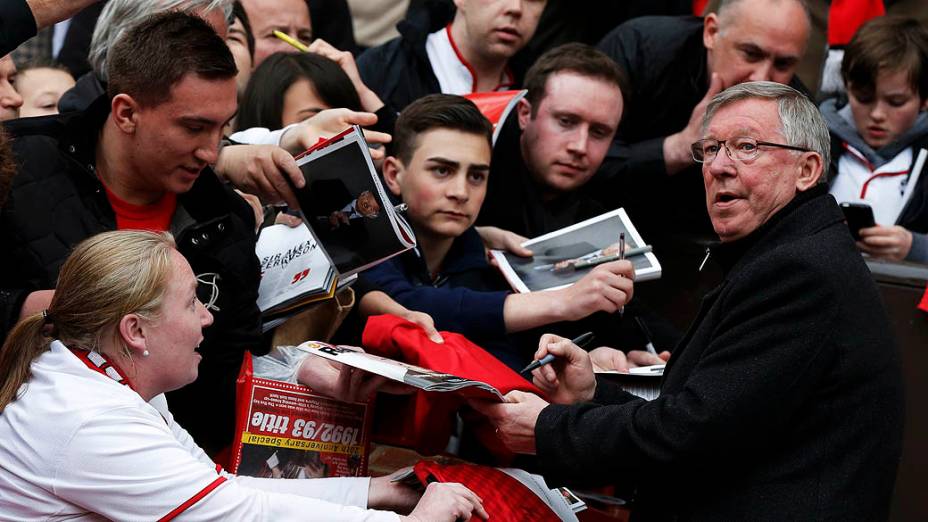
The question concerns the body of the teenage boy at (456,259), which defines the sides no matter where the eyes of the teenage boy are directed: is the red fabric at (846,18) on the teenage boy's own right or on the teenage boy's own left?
on the teenage boy's own left

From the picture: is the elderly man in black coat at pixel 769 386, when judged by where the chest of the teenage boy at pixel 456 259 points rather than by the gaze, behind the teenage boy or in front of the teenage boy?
in front

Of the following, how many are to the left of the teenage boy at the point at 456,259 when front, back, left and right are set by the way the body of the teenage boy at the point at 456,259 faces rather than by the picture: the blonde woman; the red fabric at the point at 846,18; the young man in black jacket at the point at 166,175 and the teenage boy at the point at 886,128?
2

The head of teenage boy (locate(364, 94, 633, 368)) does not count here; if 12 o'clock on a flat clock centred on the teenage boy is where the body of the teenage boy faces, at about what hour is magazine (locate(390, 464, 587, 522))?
The magazine is roughly at 1 o'clock from the teenage boy.

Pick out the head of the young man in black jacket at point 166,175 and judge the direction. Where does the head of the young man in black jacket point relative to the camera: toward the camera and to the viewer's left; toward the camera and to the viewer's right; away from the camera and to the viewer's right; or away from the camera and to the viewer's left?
toward the camera and to the viewer's right

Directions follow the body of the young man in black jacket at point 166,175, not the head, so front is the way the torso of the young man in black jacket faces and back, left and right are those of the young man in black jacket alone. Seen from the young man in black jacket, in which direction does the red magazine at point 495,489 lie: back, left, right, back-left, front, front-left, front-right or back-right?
front

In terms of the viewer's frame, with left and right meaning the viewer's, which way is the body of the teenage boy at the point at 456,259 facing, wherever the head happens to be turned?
facing the viewer and to the right of the viewer

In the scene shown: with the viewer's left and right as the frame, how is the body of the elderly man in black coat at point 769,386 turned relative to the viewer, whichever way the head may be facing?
facing to the left of the viewer

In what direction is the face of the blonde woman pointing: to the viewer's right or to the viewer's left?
to the viewer's right

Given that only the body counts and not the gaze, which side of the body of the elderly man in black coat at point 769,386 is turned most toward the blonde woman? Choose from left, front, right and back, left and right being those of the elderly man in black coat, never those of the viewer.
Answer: front

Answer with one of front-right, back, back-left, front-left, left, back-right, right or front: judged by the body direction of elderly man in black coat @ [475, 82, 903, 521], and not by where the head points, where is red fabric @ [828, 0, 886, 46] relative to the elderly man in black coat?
right

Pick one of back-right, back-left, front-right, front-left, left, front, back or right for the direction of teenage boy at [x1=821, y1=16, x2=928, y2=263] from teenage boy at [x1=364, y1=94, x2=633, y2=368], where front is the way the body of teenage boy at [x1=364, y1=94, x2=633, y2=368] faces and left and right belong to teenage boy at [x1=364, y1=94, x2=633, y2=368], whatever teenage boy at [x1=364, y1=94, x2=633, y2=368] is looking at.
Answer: left

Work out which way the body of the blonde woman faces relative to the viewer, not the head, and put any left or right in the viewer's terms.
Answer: facing to the right of the viewer

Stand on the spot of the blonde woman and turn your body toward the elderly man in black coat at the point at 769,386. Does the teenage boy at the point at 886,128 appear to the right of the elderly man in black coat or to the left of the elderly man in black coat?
left

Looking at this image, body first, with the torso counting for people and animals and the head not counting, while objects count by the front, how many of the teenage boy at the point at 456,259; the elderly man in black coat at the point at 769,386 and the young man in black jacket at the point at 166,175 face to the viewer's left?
1

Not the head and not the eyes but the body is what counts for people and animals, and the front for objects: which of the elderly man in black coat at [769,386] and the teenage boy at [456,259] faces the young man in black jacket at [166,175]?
the elderly man in black coat
